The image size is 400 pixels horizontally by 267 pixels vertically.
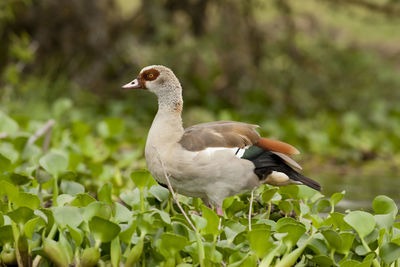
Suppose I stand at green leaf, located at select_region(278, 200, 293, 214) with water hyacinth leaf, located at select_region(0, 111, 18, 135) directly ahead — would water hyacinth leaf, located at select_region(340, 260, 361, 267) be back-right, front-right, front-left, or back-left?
back-left

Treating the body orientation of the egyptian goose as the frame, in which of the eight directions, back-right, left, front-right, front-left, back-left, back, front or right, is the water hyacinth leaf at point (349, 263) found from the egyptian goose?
back-left

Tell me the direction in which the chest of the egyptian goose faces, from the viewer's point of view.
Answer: to the viewer's left

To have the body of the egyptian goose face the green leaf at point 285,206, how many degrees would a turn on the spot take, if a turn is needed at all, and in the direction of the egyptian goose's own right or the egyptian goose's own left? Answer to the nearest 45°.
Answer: approximately 180°

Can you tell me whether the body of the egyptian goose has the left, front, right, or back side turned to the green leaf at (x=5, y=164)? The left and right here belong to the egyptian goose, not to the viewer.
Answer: front
